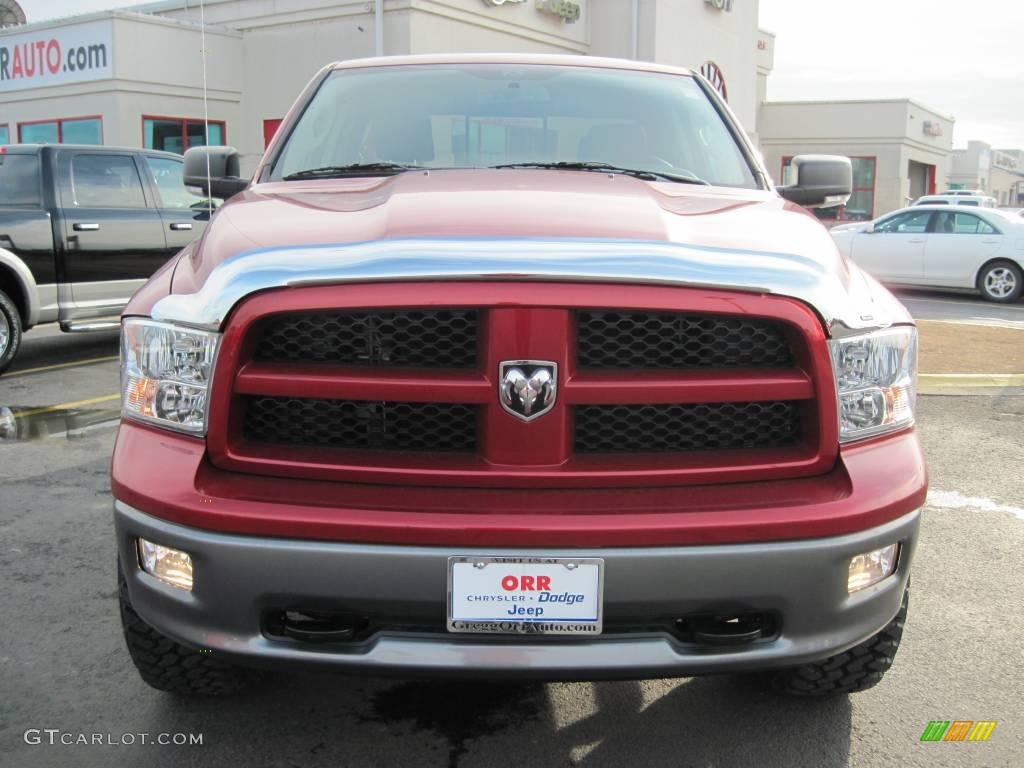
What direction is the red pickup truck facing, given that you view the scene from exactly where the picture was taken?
facing the viewer

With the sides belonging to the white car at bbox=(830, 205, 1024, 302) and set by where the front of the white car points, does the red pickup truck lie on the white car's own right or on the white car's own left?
on the white car's own left

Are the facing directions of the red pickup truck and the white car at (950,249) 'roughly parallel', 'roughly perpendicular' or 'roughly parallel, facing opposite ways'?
roughly perpendicular

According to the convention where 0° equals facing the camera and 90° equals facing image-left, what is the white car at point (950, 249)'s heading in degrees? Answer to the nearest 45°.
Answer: approximately 90°

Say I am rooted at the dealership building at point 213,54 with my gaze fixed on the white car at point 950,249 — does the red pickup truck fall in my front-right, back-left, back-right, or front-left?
front-right

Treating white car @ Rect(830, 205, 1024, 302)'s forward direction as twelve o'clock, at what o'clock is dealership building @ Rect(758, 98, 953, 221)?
The dealership building is roughly at 3 o'clock from the white car.

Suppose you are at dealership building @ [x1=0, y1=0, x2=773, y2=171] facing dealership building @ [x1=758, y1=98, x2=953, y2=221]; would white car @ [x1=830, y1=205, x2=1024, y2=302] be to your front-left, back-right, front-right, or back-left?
front-right

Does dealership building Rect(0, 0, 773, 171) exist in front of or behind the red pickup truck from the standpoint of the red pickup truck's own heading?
behind

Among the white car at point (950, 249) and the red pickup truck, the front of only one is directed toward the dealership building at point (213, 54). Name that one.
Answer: the white car

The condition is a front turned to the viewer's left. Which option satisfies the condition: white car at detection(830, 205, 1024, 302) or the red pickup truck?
the white car

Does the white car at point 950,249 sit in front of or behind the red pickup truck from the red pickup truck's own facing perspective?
behind

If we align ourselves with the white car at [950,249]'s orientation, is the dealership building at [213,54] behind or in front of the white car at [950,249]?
in front

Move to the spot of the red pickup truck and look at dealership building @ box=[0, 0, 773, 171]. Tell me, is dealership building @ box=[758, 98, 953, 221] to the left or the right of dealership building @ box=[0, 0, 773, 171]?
right

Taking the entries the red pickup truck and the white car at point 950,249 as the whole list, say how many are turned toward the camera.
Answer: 1
